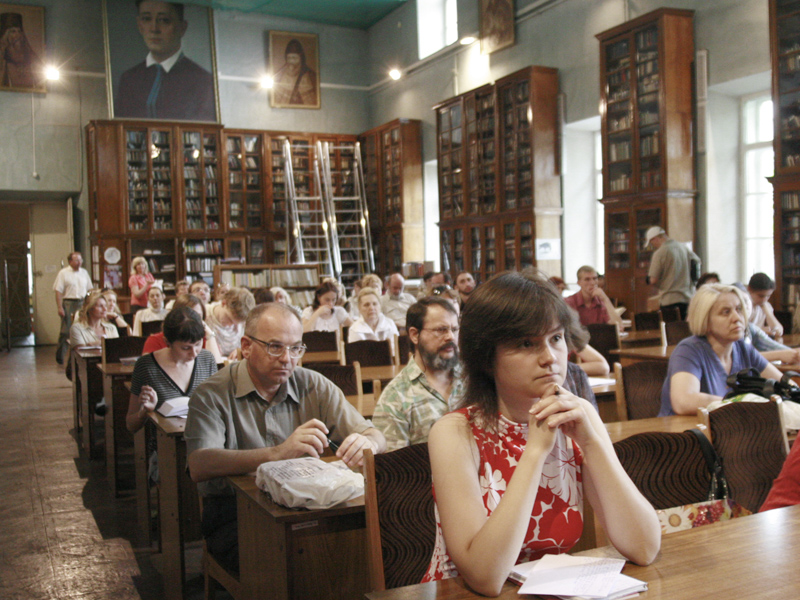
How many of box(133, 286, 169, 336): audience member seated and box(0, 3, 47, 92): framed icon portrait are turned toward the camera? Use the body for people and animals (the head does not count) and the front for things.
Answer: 2

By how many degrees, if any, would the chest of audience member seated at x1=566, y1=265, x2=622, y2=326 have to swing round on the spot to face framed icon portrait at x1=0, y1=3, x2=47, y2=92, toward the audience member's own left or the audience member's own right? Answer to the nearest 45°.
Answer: approximately 180°

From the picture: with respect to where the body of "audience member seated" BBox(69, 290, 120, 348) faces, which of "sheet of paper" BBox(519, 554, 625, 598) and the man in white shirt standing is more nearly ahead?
the sheet of paper

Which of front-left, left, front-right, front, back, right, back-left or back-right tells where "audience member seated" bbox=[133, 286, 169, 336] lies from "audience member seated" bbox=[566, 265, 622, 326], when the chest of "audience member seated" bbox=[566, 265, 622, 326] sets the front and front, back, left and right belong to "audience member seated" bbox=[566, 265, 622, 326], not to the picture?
back-right

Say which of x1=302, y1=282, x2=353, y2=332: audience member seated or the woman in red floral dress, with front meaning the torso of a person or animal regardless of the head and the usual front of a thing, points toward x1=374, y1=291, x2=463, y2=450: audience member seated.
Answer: x1=302, y1=282, x2=353, y2=332: audience member seated

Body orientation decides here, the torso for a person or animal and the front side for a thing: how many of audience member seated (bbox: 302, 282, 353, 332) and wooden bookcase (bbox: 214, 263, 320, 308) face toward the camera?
2

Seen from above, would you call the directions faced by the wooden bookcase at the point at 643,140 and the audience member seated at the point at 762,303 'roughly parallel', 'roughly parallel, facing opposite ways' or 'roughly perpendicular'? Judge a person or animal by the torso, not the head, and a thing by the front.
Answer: roughly perpendicular
